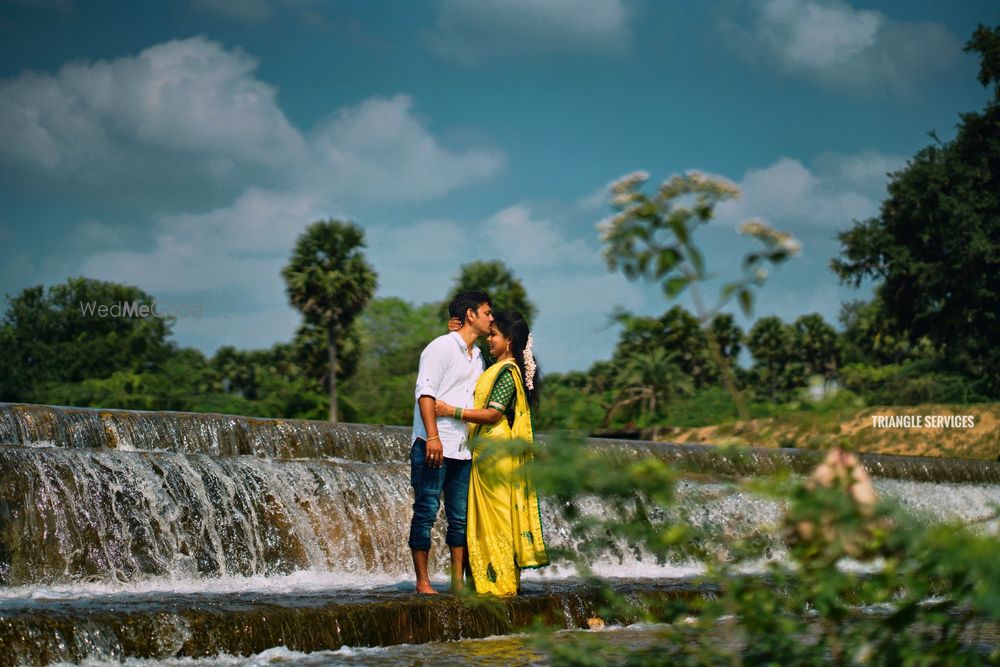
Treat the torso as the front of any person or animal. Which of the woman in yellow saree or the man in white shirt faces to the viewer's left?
the woman in yellow saree

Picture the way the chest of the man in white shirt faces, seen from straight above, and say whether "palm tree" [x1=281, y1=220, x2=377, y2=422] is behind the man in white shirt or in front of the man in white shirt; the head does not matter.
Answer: behind

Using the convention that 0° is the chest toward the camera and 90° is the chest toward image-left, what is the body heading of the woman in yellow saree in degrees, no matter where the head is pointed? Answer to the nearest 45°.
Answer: approximately 90°

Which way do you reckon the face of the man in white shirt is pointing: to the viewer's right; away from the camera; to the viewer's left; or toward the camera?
to the viewer's right

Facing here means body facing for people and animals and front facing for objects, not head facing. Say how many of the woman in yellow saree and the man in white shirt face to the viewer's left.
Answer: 1
